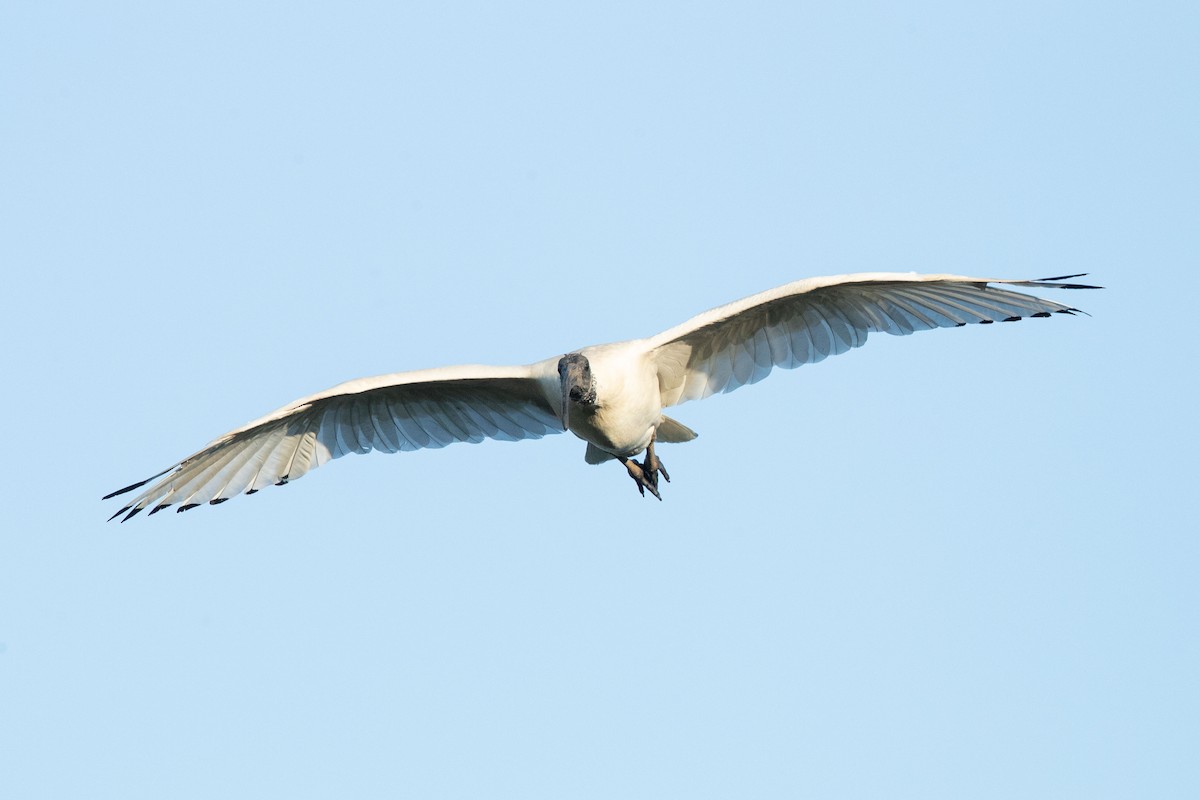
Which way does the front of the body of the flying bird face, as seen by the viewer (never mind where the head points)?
toward the camera
